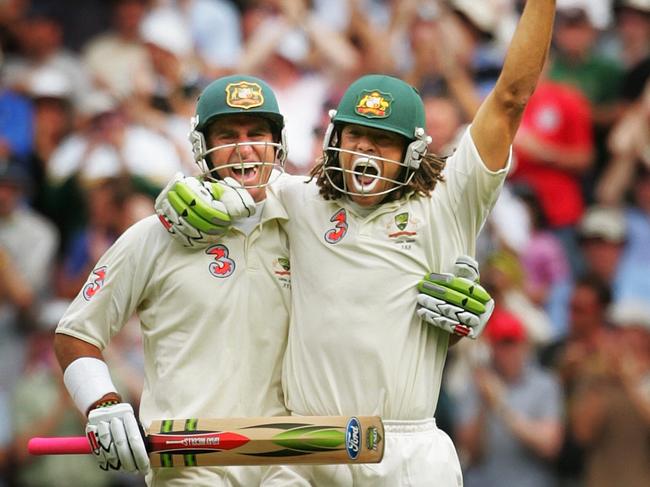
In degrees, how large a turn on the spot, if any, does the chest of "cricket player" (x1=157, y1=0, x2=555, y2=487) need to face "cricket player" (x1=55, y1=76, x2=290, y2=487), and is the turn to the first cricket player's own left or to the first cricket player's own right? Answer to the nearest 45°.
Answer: approximately 90° to the first cricket player's own right

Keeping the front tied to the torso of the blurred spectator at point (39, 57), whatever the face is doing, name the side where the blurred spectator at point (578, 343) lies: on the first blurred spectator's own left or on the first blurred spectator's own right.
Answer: on the first blurred spectator's own left

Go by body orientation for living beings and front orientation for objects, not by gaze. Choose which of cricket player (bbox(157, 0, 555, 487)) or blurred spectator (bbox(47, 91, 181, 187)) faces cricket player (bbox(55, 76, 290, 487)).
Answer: the blurred spectator
